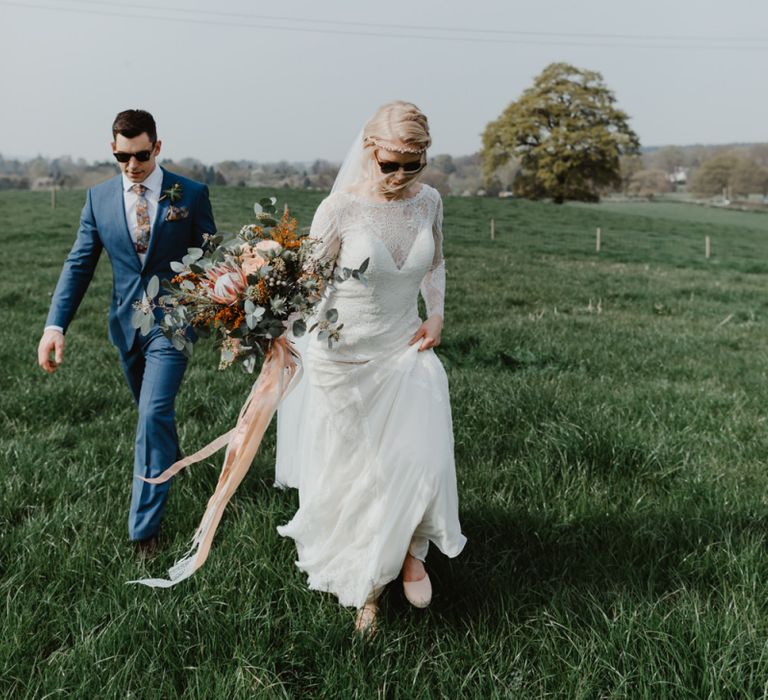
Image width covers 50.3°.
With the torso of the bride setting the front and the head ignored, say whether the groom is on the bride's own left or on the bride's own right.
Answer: on the bride's own right

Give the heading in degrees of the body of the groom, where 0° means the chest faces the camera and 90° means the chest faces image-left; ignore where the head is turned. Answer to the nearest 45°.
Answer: approximately 0°

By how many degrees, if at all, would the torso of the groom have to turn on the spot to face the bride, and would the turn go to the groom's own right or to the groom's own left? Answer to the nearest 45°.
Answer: approximately 45° to the groom's own left

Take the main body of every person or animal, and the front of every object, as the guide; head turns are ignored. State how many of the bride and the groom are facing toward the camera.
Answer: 2

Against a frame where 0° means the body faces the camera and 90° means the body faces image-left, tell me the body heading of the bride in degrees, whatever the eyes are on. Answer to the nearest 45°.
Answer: approximately 0°
